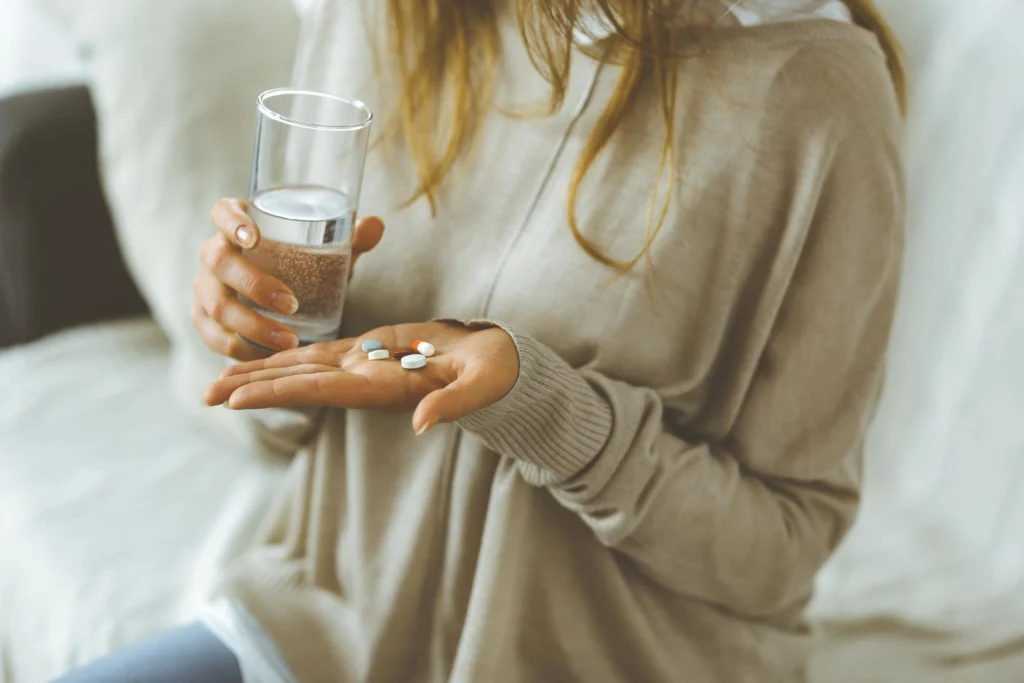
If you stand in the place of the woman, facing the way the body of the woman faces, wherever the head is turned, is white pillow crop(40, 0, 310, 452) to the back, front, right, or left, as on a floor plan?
right

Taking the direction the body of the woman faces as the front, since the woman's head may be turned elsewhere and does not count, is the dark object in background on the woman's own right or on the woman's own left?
on the woman's own right

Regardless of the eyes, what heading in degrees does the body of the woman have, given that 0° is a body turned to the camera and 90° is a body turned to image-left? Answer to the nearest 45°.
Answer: approximately 45°

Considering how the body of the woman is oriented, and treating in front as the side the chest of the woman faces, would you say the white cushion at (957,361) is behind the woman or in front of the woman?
behind

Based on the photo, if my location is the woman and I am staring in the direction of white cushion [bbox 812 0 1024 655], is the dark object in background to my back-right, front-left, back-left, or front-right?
back-left

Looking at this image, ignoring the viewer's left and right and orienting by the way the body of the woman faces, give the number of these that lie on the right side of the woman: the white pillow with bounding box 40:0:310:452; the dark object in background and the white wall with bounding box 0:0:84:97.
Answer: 3

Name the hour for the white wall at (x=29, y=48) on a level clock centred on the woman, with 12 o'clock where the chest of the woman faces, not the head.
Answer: The white wall is roughly at 3 o'clock from the woman.

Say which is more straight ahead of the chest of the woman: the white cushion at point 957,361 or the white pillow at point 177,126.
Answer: the white pillow
